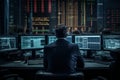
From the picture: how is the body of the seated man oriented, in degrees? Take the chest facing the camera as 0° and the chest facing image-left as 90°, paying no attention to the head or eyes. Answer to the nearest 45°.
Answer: approximately 180°

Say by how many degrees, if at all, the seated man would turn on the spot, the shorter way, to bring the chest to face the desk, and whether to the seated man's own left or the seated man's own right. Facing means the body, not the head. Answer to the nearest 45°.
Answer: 0° — they already face it
